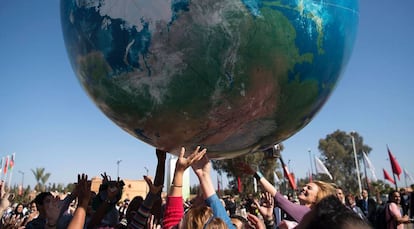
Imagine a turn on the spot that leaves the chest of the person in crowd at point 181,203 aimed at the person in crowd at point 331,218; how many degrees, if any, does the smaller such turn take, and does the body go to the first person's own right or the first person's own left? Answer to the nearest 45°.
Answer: approximately 135° to the first person's own right

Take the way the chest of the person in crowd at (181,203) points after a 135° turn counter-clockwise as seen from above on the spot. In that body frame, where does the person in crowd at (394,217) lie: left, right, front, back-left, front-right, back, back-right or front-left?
back

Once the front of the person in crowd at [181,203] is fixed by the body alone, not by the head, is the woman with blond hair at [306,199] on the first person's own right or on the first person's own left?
on the first person's own right

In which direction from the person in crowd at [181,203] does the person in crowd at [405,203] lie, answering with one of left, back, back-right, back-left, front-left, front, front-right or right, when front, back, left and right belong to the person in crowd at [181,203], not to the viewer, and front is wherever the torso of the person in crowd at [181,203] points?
front-right

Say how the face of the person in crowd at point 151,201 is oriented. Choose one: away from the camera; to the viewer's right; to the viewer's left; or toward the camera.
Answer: away from the camera

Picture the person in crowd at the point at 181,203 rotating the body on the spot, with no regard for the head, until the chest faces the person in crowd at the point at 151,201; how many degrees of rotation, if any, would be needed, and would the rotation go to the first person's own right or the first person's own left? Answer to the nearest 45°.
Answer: approximately 45° to the first person's own left

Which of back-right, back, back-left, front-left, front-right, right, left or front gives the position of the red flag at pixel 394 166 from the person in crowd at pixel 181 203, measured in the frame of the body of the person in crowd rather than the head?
front-right

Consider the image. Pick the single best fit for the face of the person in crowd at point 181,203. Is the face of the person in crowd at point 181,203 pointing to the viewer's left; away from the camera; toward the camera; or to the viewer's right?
away from the camera

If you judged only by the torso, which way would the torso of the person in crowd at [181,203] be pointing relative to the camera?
away from the camera

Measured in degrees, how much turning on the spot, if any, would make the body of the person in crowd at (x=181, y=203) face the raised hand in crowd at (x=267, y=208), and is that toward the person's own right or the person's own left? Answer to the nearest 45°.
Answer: approximately 45° to the person's own right

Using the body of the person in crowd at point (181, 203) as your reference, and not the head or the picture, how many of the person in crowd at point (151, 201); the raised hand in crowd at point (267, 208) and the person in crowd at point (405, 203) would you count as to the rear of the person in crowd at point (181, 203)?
0

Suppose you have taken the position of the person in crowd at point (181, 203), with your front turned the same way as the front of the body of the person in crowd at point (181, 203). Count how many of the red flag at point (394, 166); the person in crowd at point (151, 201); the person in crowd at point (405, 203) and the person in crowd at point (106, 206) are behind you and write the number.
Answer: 0
